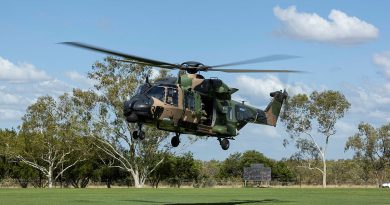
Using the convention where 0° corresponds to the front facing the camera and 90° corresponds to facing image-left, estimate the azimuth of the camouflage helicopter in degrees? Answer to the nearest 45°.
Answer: approximately 45°
